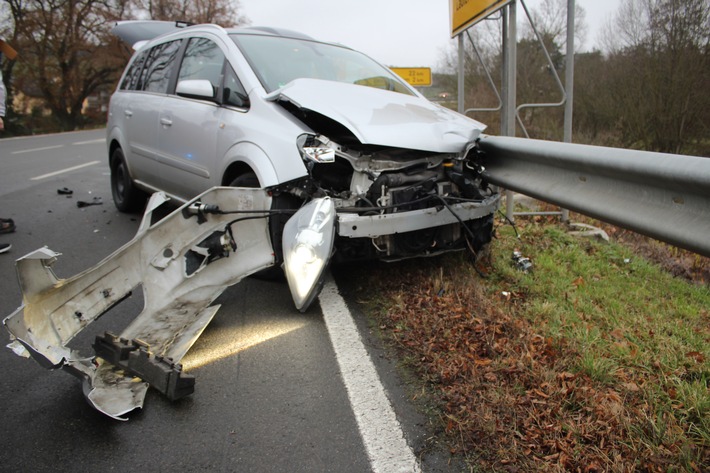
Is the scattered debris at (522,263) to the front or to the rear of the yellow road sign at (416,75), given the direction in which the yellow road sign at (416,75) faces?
to the front

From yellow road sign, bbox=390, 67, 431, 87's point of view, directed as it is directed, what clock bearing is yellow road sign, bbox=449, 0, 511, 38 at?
yellow road sign, bbox=449, 0, 511, 38 is roughly at 12 o'clock from yellow road sign, bbox=390, 67, 431, 87.

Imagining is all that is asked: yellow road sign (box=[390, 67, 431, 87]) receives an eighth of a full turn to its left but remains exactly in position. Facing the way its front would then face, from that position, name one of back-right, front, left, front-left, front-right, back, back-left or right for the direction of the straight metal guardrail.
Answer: front-right

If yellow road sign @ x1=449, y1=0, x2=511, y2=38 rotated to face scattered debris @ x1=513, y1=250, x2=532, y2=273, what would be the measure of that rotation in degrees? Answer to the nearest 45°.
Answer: approximately 45° to its left

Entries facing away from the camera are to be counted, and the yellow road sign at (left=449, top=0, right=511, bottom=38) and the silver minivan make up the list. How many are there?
0

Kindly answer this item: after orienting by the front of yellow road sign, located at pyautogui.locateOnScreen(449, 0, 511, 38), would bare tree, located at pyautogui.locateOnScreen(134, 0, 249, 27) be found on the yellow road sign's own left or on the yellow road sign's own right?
on the yellow road sign's own right

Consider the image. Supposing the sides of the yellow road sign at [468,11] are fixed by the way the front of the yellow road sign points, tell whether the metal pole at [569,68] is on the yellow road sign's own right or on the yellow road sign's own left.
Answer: on the yellow road sign's own left

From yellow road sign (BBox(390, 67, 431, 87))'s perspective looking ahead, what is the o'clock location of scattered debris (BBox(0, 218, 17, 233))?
The scattered debris is roughly at 1 o'clock from the yellow road sign.

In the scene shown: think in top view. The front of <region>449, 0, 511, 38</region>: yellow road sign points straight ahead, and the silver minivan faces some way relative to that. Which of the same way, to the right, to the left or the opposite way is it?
to the left

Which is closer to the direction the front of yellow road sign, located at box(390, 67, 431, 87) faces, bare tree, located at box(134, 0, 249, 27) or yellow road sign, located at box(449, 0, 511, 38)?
the yellow road sign

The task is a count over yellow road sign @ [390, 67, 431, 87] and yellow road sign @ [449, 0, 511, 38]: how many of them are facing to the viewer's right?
0

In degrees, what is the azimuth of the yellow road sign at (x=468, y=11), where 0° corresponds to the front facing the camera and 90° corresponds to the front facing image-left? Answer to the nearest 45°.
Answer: approximately 45°

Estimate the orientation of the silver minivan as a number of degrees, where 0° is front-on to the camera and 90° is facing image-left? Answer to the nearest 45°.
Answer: approximately 315°

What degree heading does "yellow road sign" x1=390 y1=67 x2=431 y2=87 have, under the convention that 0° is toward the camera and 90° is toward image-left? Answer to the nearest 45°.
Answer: approximately 0°

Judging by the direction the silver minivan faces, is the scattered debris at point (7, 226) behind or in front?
behind

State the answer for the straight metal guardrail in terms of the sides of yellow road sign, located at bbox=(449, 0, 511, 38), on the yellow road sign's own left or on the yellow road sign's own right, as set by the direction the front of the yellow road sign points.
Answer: on the yellow road sign's own left
